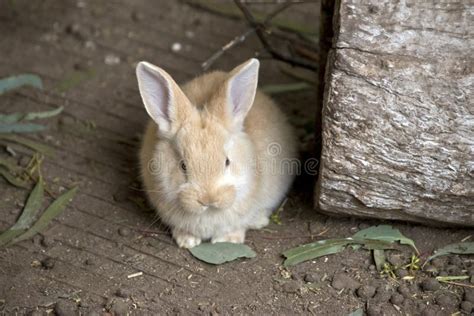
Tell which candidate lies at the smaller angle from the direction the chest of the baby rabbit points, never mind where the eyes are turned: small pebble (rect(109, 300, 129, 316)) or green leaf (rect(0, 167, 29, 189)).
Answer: the small pebble

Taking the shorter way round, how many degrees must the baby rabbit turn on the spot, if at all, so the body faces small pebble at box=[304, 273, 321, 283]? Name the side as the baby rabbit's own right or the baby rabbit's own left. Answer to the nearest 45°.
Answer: approximately 45° to the baby rabbit's own left

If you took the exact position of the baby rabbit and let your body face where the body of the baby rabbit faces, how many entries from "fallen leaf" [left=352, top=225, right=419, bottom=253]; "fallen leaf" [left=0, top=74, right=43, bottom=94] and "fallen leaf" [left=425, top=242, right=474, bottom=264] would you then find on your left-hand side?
2

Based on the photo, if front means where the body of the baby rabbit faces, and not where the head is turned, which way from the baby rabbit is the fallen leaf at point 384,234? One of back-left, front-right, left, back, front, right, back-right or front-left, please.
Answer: left

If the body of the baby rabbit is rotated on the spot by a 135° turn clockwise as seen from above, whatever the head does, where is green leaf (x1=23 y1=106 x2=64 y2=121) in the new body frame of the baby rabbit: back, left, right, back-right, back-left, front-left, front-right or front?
front

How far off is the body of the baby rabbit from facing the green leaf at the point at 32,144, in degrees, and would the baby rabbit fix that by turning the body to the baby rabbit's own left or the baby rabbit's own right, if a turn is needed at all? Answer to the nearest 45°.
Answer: approximately 135° to the baby rabbit's own right

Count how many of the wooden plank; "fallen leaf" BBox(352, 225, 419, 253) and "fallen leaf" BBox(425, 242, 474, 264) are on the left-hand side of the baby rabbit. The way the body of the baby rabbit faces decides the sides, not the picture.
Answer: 3

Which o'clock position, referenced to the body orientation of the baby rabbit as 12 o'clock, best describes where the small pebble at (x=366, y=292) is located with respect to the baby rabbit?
The small pebble is roughly at 10 o'clock from the baby rabbit.

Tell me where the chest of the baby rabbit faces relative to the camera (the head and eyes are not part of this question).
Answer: toward the camera

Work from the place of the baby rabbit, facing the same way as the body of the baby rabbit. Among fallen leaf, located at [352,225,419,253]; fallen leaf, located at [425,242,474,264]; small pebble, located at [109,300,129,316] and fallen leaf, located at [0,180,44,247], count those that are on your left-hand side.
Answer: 2

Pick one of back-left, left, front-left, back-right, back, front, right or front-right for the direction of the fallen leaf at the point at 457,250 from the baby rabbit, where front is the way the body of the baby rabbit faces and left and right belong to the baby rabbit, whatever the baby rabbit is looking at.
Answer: left
